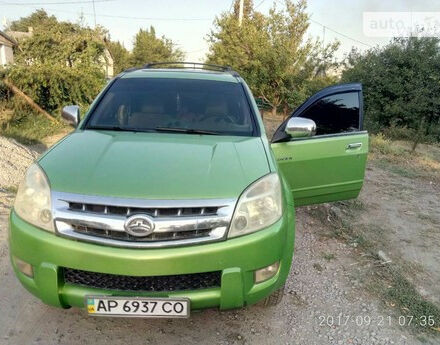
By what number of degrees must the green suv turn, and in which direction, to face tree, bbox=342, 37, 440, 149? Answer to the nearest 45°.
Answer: approximately 135° to its left

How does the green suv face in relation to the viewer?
toward the camera

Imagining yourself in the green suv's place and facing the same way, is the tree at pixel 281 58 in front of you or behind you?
behind

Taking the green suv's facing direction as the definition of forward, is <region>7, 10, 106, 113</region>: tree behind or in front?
behind

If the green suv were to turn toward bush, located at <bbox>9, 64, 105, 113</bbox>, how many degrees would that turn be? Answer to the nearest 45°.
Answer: approximately 180°

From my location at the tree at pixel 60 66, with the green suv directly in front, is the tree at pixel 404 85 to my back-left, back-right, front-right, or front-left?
front-left
